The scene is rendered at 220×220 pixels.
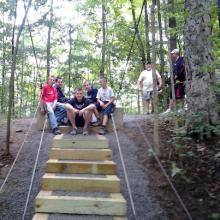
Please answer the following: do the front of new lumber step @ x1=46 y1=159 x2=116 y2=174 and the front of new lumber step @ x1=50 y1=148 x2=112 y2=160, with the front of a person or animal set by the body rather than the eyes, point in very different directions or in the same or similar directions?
same or similar directions

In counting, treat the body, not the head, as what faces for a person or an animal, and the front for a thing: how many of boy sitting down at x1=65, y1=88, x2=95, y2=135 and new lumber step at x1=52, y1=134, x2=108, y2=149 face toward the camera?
2

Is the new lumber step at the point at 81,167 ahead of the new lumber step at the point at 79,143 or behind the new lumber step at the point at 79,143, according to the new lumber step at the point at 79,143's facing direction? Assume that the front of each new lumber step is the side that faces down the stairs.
ahead

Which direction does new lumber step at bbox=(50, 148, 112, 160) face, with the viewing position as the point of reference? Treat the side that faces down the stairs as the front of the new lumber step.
facing the viewer

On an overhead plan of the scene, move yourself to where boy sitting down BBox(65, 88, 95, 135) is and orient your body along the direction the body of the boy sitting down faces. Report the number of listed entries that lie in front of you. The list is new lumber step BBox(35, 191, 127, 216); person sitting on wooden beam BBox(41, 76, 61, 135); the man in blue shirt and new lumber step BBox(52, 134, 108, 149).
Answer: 2

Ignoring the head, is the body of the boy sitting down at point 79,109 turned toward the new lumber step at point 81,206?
yes

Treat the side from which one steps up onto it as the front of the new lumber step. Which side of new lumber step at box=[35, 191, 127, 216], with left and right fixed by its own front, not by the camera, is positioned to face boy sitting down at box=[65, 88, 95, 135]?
back

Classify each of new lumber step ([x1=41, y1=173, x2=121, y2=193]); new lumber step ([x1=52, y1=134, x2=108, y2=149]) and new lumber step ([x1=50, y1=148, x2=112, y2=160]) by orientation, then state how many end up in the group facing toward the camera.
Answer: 3

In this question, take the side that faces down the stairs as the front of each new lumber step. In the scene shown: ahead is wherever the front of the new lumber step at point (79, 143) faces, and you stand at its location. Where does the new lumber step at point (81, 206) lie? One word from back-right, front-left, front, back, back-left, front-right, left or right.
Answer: front

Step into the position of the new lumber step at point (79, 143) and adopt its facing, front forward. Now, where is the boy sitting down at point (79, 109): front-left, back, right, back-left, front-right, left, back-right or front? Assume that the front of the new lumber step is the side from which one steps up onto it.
back

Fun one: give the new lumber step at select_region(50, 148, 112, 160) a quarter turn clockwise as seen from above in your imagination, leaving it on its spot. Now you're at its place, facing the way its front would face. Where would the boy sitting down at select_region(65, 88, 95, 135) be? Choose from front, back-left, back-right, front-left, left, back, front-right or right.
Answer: right

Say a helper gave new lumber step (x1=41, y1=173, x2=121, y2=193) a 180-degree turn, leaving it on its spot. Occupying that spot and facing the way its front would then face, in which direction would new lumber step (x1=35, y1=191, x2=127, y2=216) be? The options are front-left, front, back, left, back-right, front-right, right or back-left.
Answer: back

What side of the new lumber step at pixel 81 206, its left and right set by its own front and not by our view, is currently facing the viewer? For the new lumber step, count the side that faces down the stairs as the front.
front

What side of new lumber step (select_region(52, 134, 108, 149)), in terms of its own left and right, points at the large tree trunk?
left
